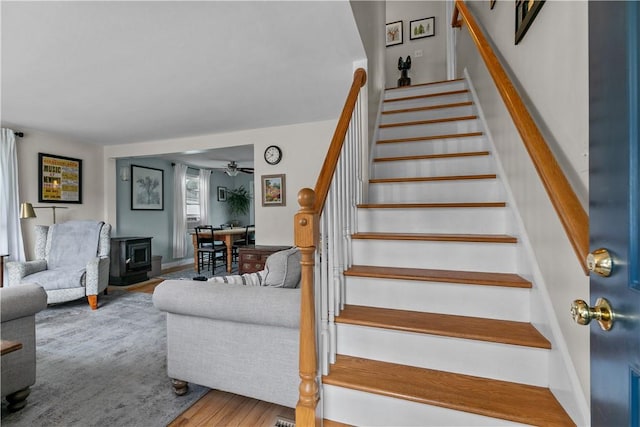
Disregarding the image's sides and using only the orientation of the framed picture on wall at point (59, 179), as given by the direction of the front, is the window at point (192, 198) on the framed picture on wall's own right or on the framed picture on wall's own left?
on the framed picture on wall's own left

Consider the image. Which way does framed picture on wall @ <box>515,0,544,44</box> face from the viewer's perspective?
to the viewer's left

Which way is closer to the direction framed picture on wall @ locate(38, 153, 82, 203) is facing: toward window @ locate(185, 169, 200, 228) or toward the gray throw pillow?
the gray throw pillow

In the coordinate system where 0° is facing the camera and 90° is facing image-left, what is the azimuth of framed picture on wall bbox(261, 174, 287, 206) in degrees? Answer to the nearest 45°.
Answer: approximately 45°

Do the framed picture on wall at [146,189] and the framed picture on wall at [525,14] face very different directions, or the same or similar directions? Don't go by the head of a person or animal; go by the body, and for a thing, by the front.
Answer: very different directions

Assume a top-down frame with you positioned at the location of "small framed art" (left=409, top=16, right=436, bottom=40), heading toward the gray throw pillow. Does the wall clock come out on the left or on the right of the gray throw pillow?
right

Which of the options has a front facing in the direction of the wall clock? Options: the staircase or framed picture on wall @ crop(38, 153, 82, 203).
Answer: the framed picture on wall

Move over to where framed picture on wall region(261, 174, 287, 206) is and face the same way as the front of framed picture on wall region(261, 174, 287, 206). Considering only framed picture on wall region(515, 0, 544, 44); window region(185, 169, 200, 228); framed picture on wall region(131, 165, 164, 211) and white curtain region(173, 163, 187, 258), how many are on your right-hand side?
3

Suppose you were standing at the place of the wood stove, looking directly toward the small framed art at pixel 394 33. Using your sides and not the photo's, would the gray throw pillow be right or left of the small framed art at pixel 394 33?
right
